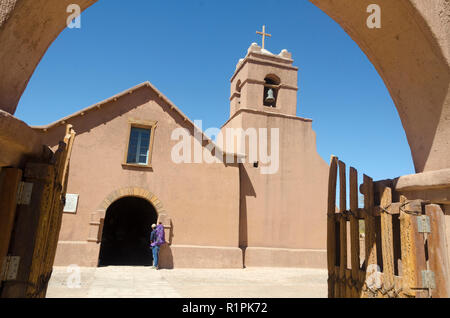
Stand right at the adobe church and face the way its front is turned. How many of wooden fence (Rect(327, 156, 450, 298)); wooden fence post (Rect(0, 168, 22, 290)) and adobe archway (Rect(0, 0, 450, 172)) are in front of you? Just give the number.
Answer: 3

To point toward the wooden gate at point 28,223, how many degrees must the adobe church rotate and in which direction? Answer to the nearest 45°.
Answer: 0° — it already faces it

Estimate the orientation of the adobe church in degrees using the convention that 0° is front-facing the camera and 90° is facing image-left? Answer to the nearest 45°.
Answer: approximately 0°

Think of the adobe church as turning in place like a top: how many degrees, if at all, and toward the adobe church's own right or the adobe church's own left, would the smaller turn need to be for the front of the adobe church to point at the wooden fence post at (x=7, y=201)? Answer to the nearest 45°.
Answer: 0° — it already faces it

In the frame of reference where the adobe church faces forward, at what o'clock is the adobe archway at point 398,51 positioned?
The adobe archway is roughly at 12 o'clock from the adobe church.

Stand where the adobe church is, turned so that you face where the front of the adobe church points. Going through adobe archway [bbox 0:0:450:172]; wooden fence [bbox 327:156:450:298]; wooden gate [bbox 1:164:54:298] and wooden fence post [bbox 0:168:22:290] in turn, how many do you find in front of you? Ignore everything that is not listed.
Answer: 4

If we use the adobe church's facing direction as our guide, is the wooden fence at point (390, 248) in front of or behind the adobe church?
in front
